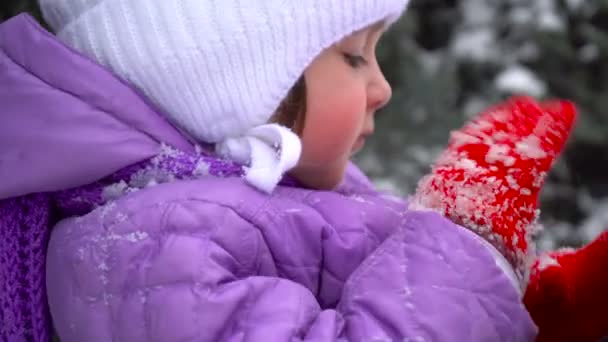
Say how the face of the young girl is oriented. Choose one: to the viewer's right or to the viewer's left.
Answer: to the viewer's right

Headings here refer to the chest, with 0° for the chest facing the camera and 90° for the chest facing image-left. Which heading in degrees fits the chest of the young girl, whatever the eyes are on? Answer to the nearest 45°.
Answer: approximately 270°
